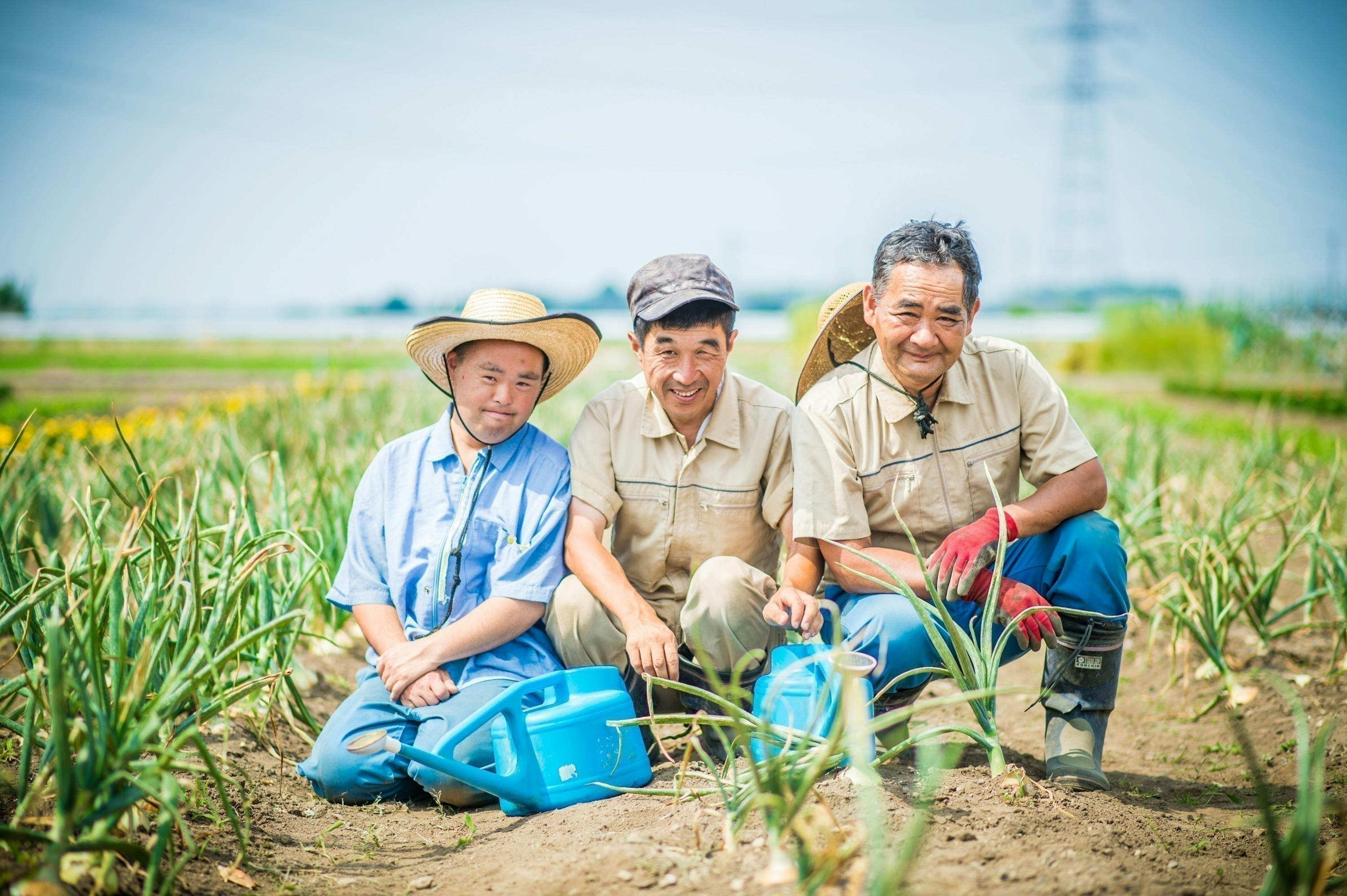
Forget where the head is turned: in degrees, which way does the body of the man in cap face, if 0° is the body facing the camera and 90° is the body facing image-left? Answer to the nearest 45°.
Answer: approximately 0°

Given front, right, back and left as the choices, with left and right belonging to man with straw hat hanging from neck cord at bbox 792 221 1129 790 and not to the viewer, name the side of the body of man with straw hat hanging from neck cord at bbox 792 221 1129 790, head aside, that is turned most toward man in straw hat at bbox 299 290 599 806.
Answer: right

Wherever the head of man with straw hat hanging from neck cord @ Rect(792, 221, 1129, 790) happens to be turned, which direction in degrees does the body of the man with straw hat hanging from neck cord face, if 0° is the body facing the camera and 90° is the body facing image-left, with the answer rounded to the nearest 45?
approximately 0°

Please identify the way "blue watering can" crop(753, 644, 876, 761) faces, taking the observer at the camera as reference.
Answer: facing the viewer and to the right of the viewer

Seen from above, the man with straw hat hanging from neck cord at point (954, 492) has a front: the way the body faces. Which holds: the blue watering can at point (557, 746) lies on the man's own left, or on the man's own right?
on the man's own right
